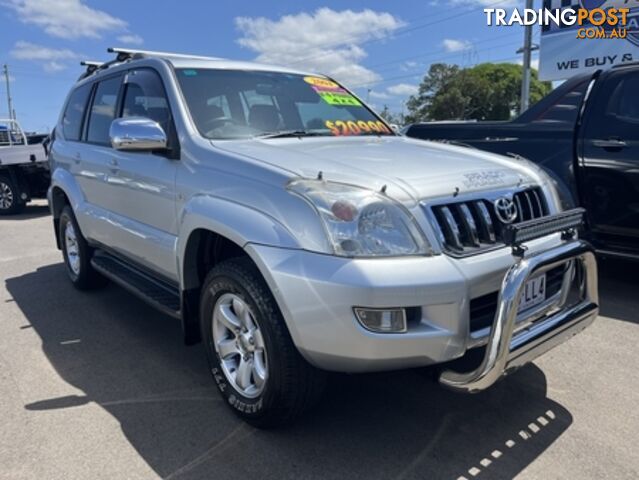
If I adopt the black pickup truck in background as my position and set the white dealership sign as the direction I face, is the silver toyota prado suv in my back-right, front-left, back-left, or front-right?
back-left

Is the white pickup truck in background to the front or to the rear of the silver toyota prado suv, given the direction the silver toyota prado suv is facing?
to the rear

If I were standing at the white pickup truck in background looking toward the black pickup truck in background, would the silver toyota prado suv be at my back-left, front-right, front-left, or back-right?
front-right

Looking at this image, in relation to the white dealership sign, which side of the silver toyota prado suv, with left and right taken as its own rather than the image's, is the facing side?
left

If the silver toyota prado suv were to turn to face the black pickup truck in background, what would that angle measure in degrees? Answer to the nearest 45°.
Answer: approximately 90° to its left

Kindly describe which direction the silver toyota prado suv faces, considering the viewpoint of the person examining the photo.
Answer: facing the viewer and to the right of the viewer

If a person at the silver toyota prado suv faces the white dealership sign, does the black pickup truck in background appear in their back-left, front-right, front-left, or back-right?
front-right

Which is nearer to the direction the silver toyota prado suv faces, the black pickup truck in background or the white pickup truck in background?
the black pickup truck in background
